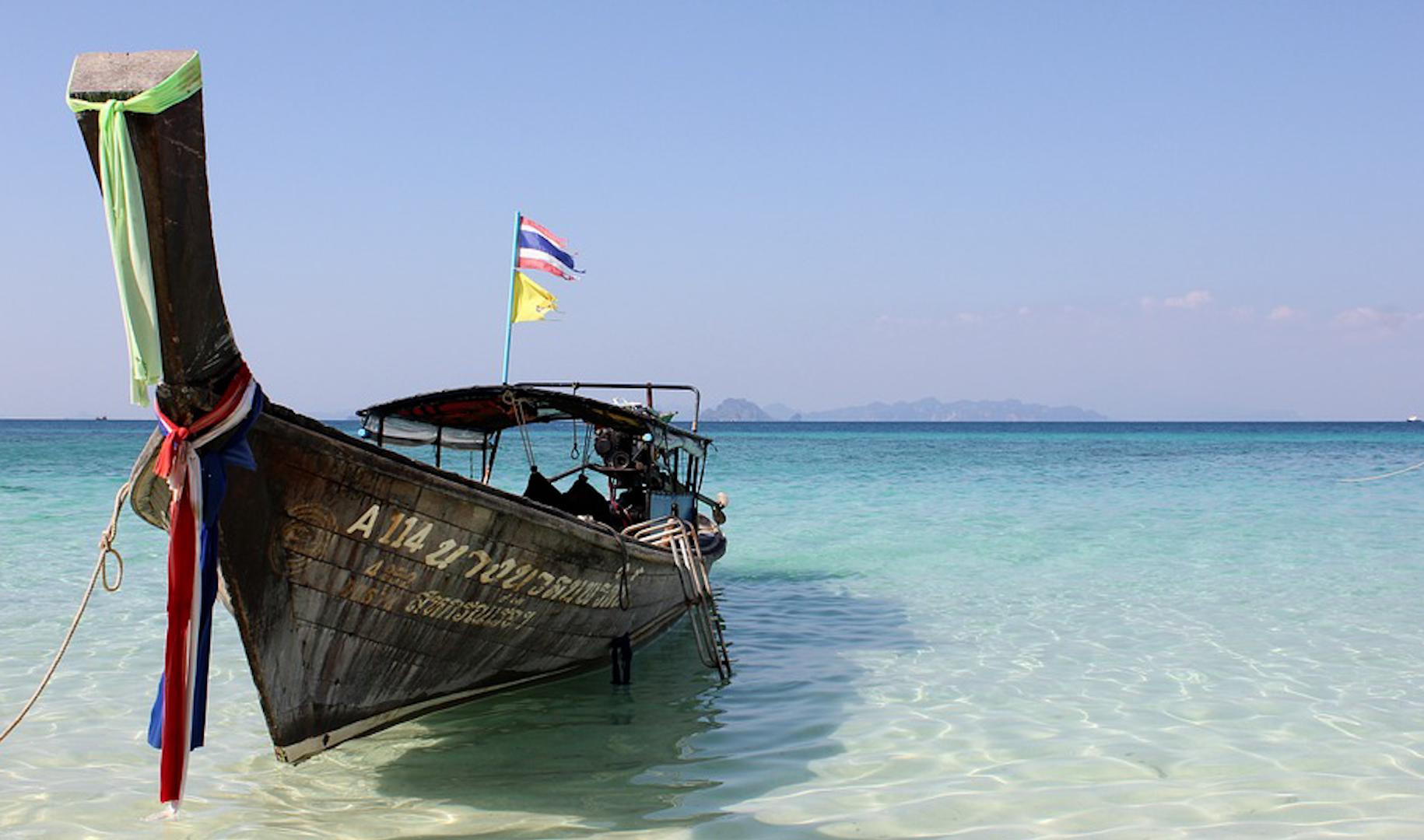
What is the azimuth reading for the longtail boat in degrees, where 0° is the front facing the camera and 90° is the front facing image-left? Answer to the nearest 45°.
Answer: approximately 45°
